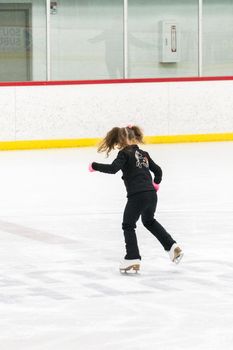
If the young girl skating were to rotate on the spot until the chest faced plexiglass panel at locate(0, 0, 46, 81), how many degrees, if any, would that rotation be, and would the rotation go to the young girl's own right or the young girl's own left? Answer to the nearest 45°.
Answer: approximately 45° to the young girl's own right

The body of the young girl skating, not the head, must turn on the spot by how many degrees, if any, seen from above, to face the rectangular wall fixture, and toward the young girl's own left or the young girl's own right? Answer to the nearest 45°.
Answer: approximately 45° to the young girl's own right

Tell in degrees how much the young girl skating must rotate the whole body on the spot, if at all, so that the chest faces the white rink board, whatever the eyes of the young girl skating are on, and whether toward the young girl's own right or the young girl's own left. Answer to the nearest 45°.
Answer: approximately 45° to the young girl's own right

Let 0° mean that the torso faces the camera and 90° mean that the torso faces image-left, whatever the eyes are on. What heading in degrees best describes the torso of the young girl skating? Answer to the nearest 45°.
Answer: approximately 135°

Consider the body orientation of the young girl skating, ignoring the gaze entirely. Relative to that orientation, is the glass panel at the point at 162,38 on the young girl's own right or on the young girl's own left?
on the young girl's own right

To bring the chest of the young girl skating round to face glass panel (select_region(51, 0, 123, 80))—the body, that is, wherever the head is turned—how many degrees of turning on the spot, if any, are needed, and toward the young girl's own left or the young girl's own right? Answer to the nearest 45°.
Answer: approximately 45° to the young girl's own right
